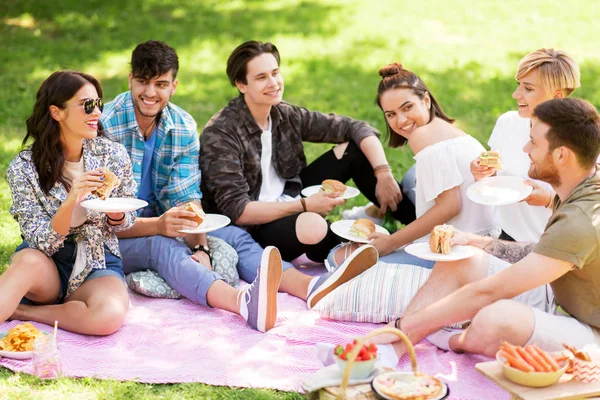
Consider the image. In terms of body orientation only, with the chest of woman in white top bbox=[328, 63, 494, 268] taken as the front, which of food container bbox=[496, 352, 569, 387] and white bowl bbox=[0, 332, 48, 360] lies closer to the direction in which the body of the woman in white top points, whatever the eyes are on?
the white bowl

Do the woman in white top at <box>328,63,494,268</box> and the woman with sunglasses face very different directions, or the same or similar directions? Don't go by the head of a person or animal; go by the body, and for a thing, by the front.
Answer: very different directions

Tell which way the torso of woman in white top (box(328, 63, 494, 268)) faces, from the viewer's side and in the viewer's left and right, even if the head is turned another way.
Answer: facing to the left of the viewer

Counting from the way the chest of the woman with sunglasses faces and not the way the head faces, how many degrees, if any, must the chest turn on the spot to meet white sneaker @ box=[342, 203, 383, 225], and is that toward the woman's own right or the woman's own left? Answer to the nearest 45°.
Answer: approximately 45° to the woman's own left

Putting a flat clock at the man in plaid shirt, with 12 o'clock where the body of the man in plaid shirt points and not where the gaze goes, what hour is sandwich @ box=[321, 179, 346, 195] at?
The sandwich is roughly at 10 o'clock from the man in plaid shirt.

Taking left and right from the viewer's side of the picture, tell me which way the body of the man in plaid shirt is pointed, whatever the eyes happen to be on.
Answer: facing the viewer and to the right of the viewer

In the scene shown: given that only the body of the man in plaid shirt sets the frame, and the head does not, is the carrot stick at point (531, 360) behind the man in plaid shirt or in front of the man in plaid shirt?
in front

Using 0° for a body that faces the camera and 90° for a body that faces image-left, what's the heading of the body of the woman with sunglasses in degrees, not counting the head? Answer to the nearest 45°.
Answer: approximately 315°
